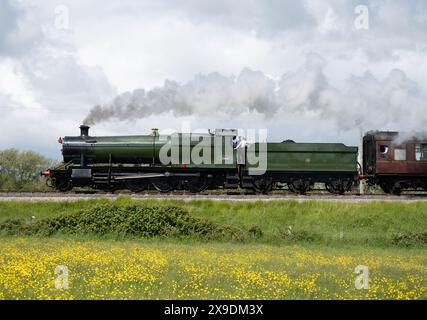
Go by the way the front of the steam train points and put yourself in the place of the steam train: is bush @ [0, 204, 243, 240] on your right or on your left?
on your left

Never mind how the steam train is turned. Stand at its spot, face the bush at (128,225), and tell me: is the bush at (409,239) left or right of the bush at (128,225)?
left

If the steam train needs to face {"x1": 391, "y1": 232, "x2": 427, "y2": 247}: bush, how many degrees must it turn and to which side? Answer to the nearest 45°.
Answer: approximately 135° to its left

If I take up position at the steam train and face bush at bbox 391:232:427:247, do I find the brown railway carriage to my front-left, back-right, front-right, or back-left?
front-left

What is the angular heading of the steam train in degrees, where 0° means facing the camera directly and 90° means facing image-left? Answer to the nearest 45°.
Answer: approximately 90°

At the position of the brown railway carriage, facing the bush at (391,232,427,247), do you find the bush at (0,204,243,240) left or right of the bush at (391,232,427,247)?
right

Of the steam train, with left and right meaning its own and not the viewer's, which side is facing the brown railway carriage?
back

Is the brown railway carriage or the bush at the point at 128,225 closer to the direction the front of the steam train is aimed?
the bush
